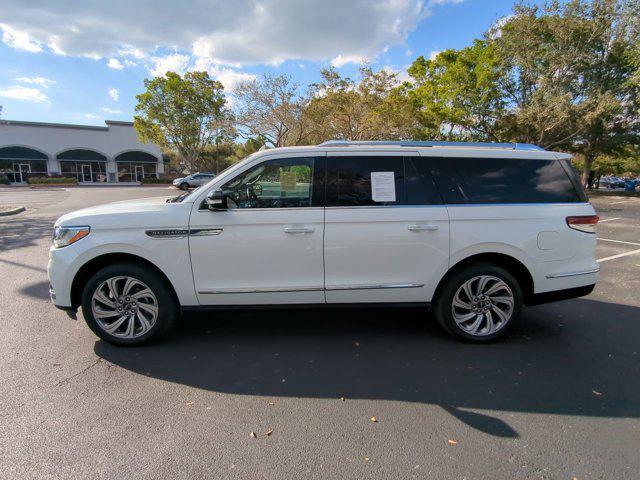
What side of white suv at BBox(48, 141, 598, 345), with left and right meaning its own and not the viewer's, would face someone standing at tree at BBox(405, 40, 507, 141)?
right

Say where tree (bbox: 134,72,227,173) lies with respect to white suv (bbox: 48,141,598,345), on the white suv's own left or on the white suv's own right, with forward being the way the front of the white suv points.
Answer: on the white suv's own right

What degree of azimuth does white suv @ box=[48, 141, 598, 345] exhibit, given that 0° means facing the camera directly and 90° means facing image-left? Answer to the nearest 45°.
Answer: approximately 90°

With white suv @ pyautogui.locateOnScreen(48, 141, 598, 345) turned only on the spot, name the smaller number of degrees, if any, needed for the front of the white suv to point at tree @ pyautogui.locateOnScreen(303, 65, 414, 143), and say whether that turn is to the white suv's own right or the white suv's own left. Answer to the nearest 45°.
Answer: approximately 90° to the white suv's own right

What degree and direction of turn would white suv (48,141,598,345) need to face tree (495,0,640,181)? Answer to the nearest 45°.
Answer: approximately 135° to its right
